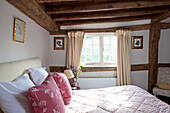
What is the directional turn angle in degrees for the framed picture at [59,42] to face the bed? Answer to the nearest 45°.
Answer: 0° — it already faces it

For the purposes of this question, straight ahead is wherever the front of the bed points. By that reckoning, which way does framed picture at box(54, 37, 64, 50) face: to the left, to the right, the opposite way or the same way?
to the right

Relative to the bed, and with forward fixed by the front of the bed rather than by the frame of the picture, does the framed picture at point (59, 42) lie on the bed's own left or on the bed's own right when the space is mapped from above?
on the bed's own left

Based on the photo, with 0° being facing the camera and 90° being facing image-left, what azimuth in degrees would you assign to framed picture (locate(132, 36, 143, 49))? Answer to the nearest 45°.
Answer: approximately 0°

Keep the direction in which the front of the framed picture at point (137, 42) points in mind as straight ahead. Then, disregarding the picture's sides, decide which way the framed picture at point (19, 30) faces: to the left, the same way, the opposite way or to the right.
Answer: to the left

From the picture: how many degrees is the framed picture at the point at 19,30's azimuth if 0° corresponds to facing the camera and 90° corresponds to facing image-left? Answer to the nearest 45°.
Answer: approximately 315°

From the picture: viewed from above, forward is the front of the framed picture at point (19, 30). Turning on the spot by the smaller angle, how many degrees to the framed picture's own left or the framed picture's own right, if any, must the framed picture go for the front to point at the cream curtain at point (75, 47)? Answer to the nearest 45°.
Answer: approximately 90° to the framed picture's own left

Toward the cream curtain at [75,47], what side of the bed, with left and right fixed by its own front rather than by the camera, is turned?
left

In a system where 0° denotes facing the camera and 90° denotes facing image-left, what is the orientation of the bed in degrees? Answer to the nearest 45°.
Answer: approximately 270°

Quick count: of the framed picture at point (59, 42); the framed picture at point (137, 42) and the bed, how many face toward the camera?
2
